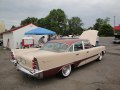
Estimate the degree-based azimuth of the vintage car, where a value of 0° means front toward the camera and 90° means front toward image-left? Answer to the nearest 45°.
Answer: approximately 225°

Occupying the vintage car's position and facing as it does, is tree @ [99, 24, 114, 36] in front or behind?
in front
